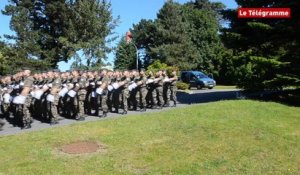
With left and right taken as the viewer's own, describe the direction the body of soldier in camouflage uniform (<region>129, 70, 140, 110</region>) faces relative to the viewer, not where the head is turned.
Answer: facing the viewer and to the left of the viewer

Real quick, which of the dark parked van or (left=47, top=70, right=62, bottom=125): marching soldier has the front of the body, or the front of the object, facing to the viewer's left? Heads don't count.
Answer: the marching soldier

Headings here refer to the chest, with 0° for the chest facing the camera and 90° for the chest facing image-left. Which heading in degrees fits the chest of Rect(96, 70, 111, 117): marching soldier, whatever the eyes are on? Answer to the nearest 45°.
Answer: approximately 90°

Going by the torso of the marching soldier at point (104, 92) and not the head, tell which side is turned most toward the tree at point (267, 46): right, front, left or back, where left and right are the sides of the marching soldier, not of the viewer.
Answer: back

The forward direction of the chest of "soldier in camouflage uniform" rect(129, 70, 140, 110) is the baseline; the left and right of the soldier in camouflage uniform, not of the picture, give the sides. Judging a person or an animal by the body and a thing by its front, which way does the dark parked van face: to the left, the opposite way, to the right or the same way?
to the left

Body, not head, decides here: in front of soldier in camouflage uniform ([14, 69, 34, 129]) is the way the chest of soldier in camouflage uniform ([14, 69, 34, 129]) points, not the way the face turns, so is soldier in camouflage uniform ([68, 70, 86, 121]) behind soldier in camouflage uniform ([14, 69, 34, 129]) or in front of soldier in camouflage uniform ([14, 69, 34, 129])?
behind

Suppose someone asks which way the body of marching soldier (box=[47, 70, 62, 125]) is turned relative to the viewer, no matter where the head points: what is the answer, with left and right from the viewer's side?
facing to the left of the viewer

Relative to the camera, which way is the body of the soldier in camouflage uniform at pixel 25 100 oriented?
to the viewer's left

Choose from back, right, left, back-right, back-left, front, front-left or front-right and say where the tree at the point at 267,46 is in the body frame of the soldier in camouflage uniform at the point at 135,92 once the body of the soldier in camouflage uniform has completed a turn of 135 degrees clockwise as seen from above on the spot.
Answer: right

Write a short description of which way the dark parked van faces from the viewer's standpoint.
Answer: facing the viewer and to the right of the viewer
